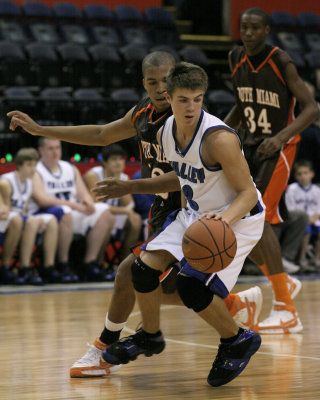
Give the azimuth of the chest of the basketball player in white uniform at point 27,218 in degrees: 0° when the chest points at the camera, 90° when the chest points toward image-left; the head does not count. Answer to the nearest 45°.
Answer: approximately 315°

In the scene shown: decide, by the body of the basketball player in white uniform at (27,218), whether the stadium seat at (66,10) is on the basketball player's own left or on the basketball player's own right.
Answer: on the basketball player's own left

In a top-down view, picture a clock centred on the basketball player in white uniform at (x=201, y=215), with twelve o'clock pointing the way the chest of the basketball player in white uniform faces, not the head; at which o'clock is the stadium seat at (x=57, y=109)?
The stadium seat is roughly at 4 o'clock from the basketball player in white uniform.

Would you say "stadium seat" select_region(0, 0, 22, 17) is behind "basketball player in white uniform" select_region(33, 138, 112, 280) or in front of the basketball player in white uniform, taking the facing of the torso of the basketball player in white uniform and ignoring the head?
behind

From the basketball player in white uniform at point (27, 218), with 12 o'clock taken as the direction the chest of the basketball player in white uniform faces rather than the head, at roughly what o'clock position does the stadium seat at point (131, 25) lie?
The stadium seat is roughly at 8 o'clock from the basketball player in white uniform.

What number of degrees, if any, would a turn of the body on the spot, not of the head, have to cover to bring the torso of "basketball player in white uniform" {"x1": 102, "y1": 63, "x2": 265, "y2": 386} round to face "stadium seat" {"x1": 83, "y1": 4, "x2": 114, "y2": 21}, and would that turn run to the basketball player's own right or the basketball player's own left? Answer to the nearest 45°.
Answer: approximately 135° to the basketball player's own right

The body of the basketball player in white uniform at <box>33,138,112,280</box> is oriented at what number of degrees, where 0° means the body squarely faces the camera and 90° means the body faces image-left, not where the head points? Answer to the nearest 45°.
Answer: approximately 315°

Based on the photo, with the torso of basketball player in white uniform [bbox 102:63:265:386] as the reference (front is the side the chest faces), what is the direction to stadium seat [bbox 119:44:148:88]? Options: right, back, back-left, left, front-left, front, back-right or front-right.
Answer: back-right

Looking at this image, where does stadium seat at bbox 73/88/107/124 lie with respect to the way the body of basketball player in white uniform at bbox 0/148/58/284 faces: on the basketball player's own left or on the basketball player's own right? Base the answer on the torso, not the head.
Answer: on the basketball player's own left

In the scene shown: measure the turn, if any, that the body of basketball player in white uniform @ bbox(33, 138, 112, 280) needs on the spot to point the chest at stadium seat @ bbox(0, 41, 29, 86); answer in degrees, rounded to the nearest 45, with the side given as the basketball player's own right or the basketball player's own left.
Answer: approximately 135° to the basketball player's own left

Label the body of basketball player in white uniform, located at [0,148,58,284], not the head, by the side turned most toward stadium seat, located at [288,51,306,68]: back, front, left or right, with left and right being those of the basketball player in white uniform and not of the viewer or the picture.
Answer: left

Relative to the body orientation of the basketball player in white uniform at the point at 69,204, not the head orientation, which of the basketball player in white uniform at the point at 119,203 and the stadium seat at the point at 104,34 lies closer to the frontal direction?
the basketball player in white uniform
